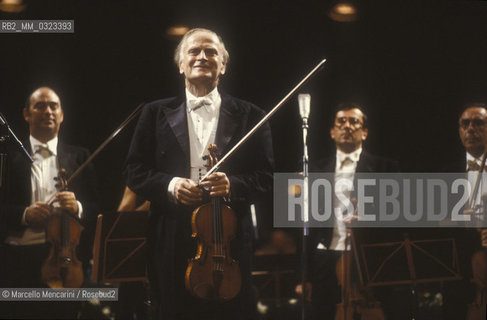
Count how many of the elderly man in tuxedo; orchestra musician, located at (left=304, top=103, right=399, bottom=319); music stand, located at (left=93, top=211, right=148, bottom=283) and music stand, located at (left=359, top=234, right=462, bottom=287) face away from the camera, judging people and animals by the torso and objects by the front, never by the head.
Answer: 2

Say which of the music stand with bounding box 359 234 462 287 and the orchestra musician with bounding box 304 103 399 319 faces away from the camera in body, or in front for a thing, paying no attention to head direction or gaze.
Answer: the music stand

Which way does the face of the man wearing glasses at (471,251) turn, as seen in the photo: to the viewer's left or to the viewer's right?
to the viewer's left

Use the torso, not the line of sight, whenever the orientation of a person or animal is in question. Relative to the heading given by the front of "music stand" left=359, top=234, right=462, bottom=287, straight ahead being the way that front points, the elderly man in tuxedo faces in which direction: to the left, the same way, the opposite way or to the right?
the opposite way

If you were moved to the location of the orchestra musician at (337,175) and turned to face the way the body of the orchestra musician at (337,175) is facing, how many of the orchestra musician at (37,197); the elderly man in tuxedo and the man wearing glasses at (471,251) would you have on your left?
1

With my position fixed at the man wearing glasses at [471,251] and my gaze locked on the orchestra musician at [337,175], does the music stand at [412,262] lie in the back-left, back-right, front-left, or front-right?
front-left

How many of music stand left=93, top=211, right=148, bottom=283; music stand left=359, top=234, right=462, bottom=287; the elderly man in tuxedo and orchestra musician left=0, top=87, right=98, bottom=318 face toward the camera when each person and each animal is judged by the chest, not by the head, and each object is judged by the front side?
2

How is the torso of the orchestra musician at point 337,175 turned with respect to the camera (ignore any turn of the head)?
toward the camera

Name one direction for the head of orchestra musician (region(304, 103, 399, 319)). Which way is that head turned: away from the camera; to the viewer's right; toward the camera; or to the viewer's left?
toward the camera

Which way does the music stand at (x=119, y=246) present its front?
away from the camera

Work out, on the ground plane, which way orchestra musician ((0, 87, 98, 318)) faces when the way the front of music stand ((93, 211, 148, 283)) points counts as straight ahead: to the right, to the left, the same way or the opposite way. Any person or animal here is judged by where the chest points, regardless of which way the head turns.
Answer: the opposite way

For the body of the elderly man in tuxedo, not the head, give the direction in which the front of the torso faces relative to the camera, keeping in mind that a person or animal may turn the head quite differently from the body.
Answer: toward the camera

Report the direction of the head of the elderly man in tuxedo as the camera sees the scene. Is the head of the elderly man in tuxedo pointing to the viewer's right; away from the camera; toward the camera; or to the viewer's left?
toward the camera

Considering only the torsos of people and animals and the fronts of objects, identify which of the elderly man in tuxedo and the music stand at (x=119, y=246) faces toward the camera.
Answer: the elderly man in tuxedo

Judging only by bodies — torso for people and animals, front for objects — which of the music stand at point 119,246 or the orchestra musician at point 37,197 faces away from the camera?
the music stand

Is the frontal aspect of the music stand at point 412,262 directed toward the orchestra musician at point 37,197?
no

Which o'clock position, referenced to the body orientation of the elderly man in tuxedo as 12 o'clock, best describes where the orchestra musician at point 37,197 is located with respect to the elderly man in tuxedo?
The orchestra musician is roughly at 4 o'clock from the elderly man in tuxedo.

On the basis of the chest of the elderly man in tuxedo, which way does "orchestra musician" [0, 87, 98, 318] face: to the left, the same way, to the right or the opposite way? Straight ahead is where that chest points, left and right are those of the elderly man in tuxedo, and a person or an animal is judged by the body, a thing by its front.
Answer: the same way
